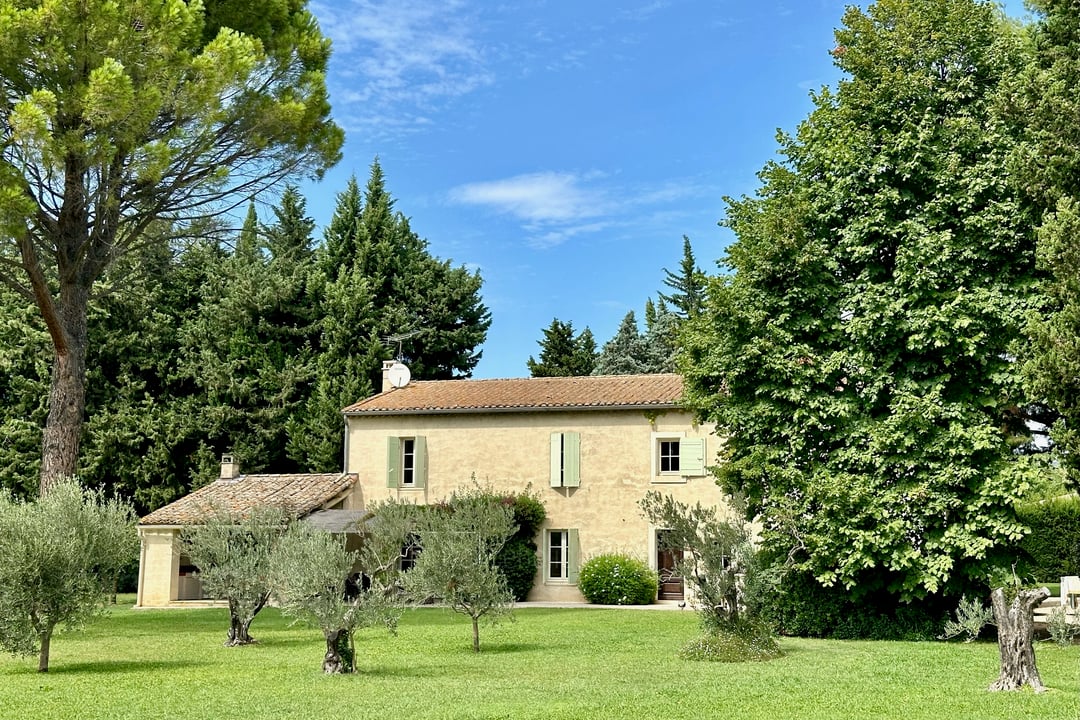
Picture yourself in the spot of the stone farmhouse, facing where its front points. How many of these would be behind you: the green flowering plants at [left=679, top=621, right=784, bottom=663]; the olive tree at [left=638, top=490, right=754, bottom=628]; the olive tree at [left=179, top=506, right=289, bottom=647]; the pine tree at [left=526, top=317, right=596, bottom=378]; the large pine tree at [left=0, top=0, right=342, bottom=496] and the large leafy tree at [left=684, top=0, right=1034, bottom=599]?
1

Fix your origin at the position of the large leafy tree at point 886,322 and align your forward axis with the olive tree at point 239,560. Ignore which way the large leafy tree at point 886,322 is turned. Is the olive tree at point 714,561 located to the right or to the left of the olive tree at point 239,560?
left

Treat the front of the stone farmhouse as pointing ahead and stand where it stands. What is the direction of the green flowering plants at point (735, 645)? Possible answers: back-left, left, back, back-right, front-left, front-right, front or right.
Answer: front

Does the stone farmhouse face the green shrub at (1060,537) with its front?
no

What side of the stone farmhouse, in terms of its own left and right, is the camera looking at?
front

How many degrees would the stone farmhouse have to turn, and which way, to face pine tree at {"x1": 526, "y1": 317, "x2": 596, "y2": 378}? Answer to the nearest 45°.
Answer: approximately 180°

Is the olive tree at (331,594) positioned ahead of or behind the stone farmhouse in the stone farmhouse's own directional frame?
ahead

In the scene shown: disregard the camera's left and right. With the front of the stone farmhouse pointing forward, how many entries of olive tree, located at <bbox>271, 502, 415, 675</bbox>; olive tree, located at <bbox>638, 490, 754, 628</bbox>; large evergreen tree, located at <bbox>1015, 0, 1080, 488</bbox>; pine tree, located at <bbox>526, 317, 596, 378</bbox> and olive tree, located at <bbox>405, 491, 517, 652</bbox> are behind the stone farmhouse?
1

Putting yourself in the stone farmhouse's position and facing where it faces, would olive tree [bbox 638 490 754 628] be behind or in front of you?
in front

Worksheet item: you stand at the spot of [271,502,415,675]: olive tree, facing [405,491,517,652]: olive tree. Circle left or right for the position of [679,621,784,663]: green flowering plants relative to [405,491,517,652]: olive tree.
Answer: right

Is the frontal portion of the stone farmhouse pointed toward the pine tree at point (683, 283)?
no

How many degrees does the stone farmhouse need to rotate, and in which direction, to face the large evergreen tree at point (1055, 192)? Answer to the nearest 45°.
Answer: approximately 45° to its left
